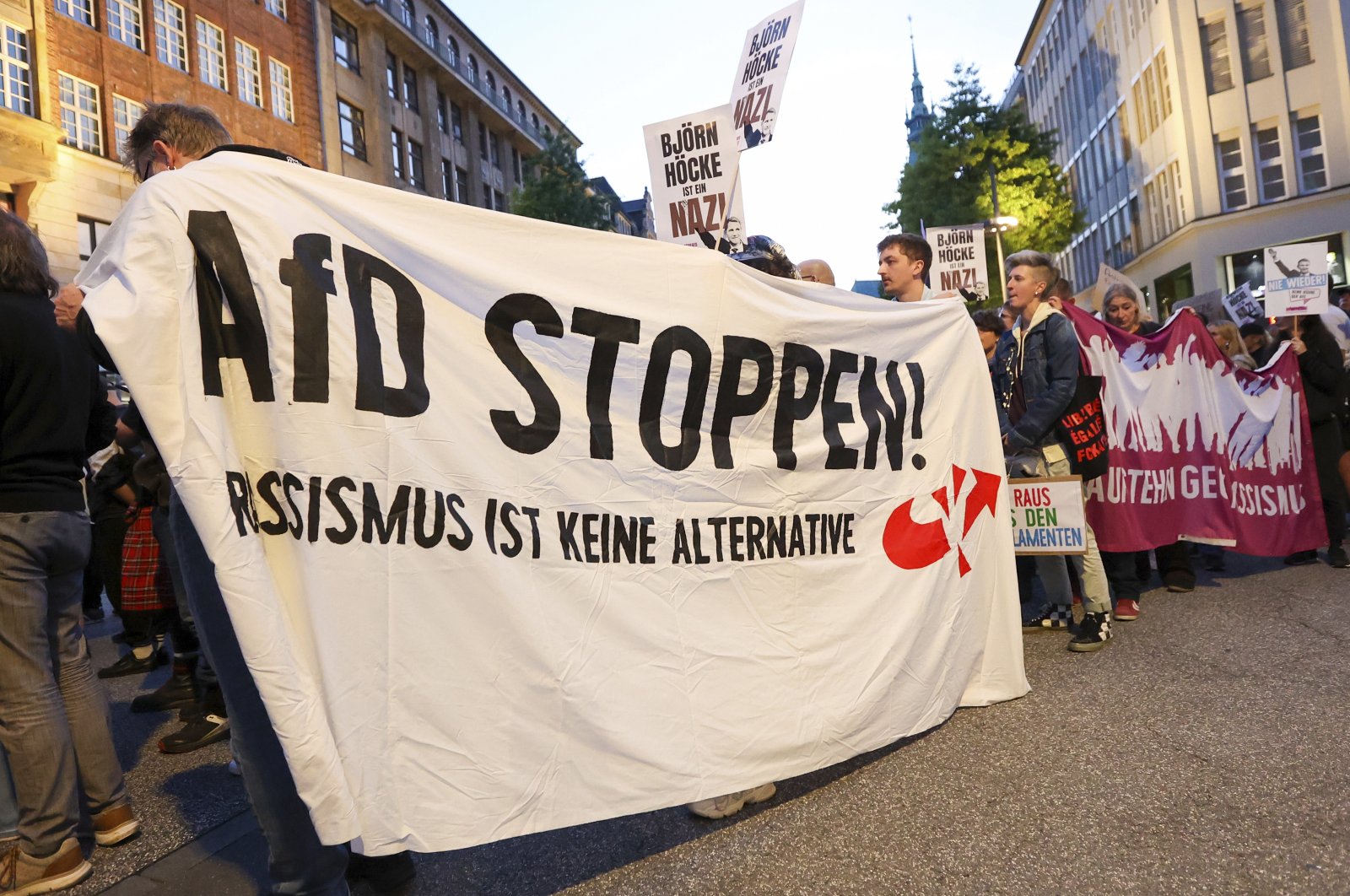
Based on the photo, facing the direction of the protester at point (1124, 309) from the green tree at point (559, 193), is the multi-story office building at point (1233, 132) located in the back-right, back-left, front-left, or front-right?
front-left

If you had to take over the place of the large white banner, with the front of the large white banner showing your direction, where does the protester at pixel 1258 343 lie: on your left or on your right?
on your left

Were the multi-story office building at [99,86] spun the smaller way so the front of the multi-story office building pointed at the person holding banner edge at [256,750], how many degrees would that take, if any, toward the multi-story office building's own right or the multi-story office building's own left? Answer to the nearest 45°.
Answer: approximately 45° to the multi-story office building's own right

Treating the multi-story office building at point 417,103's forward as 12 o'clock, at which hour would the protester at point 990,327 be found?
The protester is roughly at 1 o'clock from the multi-story office building.

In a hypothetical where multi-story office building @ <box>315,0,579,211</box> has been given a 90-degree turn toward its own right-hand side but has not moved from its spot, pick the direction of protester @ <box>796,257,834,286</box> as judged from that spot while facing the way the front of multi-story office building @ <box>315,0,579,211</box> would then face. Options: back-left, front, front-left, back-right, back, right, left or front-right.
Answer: front-left

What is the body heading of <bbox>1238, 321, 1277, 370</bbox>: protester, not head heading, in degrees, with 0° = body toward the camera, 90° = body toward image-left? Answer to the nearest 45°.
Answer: approximately 45°

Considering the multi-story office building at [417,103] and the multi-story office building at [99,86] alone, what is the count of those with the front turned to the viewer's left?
0

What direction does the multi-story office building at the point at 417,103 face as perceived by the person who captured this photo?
facing the viewer and to the right of the viewer

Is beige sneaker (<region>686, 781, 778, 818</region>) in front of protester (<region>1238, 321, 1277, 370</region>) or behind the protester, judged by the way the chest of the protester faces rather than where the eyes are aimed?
in front

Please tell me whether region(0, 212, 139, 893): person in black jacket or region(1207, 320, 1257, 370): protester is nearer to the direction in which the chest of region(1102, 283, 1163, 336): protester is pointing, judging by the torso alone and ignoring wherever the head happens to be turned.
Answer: the person in black jacket

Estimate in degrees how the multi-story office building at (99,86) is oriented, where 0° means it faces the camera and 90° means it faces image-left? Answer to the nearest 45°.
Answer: approximately 315°

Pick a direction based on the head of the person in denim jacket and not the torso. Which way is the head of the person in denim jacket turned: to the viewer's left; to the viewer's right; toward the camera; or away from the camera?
to the viewer's left
